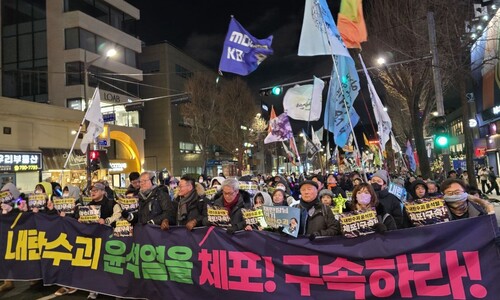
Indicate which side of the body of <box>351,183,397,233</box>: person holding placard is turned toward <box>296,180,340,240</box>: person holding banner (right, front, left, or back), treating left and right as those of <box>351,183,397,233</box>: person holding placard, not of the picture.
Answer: right

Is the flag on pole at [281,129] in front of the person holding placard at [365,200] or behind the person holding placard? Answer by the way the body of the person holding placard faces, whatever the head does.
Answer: behind

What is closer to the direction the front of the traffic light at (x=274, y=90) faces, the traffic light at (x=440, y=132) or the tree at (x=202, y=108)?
the traffic light

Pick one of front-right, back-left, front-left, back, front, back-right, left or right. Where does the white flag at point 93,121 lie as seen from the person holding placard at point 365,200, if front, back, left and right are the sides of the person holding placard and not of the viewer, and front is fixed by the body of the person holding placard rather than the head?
back-right

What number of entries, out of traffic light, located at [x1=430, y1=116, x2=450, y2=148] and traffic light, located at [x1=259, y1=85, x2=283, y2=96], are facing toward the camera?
2

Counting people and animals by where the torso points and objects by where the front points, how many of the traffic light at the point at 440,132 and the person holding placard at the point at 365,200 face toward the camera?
2

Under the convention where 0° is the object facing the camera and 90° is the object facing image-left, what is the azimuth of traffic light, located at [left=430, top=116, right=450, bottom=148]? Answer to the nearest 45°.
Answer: approximately 0°
